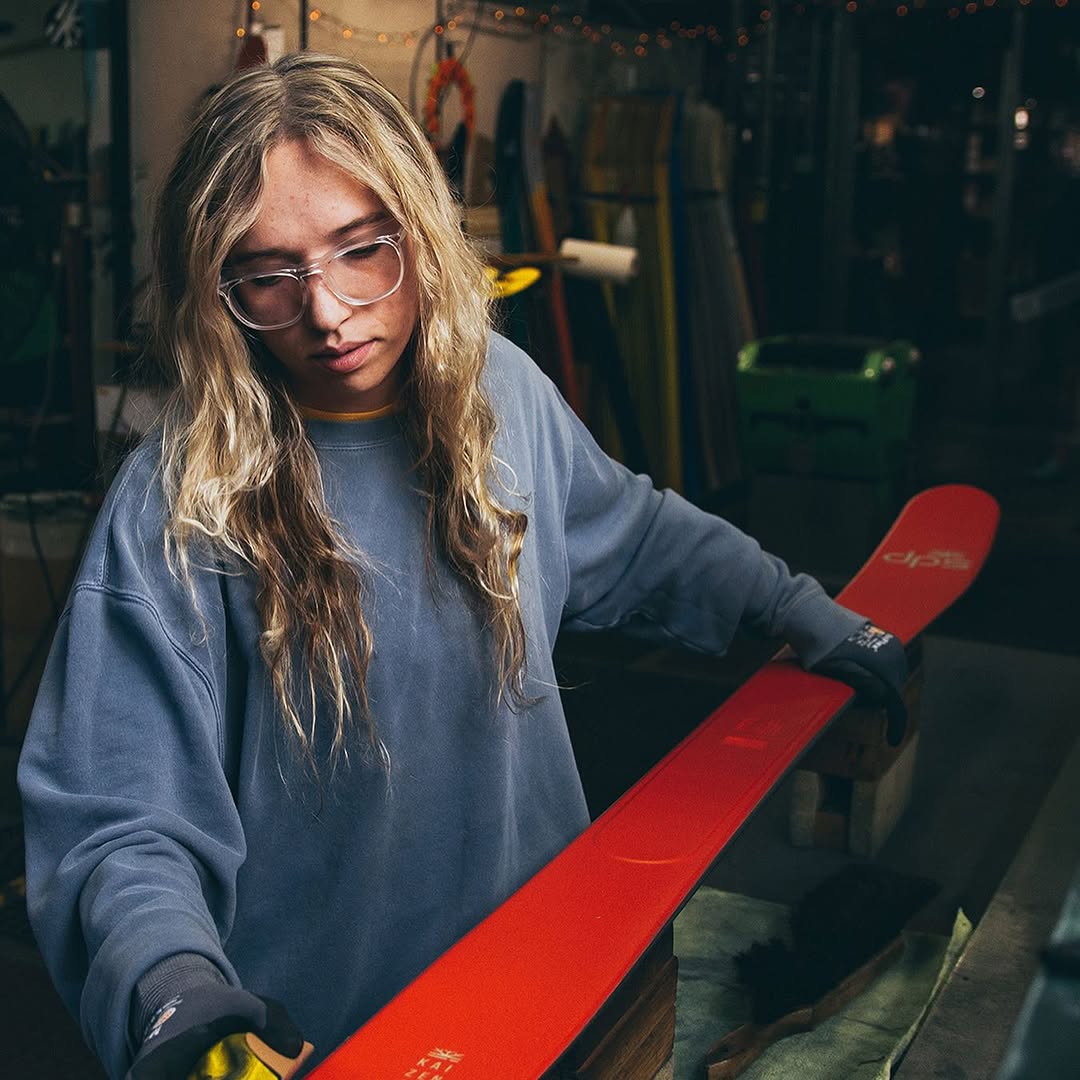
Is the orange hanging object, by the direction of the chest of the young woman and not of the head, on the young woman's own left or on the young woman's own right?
on the young woman's own left

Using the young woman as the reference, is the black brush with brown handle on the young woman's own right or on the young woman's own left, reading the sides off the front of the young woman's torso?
on the young woman's own left

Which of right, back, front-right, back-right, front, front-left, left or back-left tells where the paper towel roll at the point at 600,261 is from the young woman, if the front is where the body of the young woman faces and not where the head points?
back-left

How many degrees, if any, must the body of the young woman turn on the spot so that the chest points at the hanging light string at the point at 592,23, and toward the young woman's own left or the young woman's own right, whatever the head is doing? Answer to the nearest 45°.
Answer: approximately 135° to the young woman's own left

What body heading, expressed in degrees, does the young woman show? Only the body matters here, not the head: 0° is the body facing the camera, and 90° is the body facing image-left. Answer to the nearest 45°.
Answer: approximately 315°

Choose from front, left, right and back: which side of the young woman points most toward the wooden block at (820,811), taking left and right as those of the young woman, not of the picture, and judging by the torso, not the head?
left
